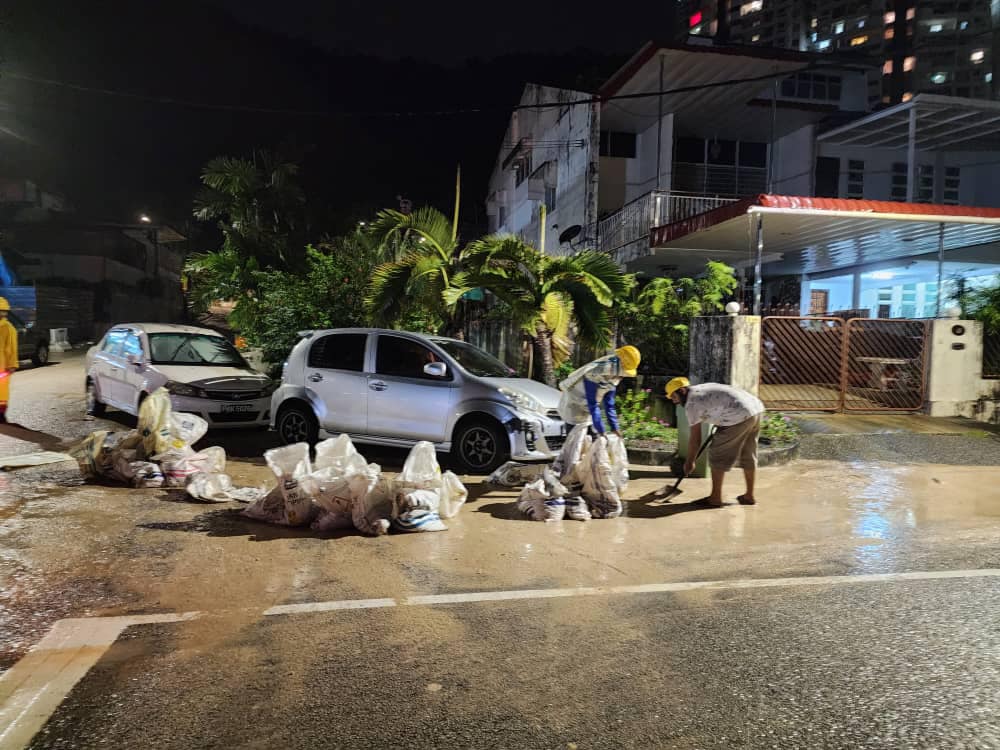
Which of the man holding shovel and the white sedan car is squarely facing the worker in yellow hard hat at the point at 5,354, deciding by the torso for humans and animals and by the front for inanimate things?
the man holding shovel

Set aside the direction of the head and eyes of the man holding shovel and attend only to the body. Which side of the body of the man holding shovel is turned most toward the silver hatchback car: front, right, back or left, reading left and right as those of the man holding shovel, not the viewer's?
front

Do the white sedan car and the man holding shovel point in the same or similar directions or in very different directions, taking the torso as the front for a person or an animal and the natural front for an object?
very different directions

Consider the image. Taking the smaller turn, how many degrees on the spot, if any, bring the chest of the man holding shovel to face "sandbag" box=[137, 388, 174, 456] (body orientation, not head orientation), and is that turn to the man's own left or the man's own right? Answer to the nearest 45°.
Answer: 0° — they already face it

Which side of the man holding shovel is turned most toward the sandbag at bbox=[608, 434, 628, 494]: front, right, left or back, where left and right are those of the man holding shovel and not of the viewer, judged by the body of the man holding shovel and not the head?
front

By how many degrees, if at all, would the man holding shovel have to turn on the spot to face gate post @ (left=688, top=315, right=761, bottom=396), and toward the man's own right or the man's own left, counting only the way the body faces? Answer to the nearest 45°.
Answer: approximately 90° to the man's own right

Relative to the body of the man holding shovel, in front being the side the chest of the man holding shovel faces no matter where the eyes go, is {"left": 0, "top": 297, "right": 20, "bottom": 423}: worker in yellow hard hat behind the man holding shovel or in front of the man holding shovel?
in front

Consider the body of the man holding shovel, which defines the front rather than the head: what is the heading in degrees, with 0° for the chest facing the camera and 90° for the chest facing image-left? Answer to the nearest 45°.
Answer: approximately 90°

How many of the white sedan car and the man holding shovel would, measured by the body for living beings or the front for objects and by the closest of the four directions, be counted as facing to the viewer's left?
1

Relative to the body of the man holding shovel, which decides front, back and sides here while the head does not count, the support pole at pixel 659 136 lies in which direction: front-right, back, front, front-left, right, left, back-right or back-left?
right

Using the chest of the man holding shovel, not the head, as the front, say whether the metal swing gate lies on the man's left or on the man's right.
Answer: on the man's right

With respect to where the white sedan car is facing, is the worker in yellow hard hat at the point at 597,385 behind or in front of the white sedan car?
in front

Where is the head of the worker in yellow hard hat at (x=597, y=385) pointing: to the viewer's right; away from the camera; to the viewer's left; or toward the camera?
to the viewer's right
